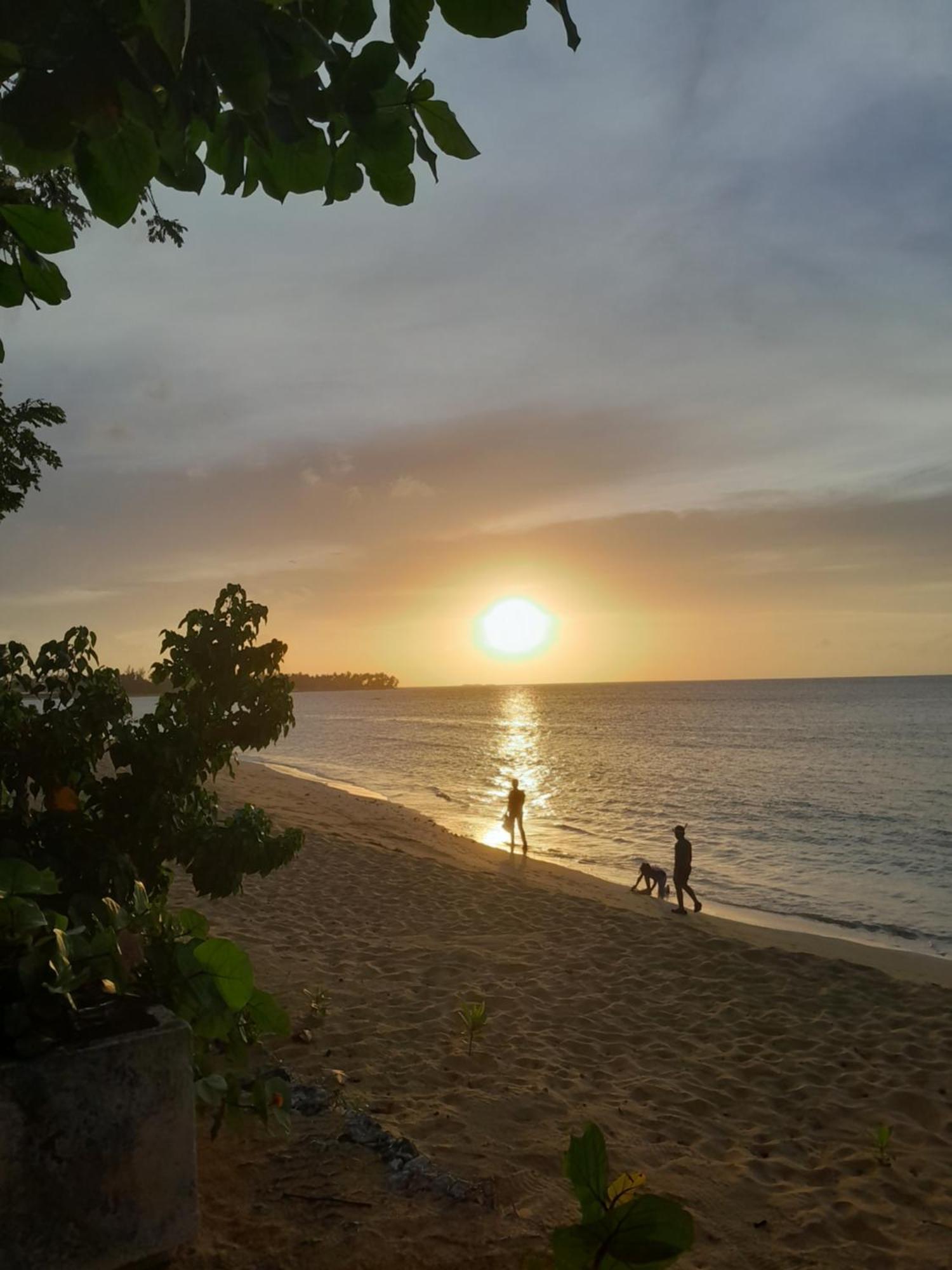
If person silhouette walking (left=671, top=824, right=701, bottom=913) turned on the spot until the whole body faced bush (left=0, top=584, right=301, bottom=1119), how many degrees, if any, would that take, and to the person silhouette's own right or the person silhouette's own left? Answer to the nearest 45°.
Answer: approximately 90° to the person silhouette's own left

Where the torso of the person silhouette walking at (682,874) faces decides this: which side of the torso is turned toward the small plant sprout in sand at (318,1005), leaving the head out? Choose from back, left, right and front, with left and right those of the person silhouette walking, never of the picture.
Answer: left

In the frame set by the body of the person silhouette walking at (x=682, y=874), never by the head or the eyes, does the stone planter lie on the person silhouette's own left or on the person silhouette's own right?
on the person silhouette's own left
